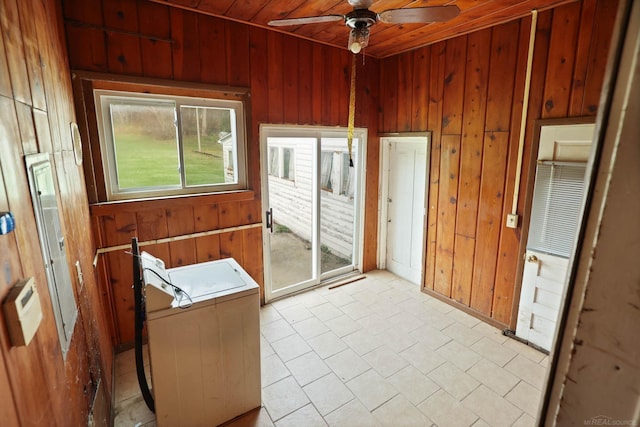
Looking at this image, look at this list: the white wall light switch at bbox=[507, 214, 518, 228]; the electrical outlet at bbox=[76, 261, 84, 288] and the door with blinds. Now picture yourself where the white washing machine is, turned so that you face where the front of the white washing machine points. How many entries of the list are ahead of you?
2

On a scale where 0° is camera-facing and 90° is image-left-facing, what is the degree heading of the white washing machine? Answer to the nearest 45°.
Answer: approximately 270°

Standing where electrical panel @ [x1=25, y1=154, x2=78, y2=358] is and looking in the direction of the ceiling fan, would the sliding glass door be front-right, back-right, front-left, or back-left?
front-left

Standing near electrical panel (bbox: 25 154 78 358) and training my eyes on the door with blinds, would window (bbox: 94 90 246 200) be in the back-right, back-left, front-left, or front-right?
front-left

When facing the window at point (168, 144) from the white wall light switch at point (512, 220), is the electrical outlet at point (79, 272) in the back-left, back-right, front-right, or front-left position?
front-left

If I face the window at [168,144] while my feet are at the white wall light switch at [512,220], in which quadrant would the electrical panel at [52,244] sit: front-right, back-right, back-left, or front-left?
front-left

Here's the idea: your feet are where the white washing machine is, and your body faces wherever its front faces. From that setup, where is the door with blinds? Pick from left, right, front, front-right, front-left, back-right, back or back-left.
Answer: front

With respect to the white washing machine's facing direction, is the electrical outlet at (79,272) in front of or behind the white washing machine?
behind

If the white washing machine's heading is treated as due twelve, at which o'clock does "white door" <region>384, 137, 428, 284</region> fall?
The white door is roughly at 11 o'clock from the white washing machine.

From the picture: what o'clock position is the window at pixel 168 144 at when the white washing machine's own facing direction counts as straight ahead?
The window is roughly at 9 o'clock from the white washing machine.

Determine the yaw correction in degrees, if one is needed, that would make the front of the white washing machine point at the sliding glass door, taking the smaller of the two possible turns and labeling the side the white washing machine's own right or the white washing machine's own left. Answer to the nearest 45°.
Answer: approximately 45° to the white washing machine's own left

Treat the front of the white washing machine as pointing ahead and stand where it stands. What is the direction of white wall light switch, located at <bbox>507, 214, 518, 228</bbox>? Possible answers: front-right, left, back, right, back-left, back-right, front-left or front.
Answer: front

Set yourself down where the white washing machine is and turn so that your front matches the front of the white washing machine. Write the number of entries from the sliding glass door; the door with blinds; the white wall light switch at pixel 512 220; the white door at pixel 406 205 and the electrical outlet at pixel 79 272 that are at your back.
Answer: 1
